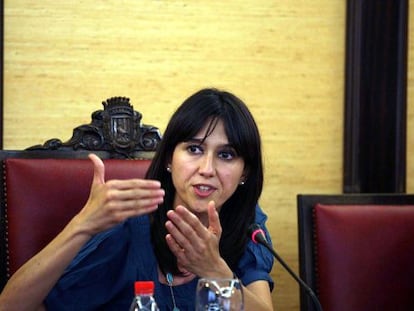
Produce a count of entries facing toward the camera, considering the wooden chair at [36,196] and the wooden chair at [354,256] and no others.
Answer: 2

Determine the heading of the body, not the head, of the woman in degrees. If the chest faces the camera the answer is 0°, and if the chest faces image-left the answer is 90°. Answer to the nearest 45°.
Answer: approximately 0°

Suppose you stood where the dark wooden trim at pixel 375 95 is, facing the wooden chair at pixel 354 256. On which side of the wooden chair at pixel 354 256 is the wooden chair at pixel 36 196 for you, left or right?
right

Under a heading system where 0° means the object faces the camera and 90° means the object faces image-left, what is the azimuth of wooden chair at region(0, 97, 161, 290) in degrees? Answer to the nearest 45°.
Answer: approximately 0°

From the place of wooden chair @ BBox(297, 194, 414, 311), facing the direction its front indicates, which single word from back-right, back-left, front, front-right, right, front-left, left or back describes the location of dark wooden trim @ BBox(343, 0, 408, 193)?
back

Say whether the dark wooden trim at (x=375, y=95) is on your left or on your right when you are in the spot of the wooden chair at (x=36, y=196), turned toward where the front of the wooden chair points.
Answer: on your left

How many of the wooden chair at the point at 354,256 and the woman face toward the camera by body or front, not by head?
2

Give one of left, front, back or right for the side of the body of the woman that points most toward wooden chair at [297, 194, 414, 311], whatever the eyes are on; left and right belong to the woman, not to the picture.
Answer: left

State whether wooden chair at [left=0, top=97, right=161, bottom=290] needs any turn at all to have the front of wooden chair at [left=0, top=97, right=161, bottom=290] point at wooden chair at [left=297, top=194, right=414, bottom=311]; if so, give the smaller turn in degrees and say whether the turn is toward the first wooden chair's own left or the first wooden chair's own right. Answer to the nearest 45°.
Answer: approximately 90° to the first wooden chair's own left
